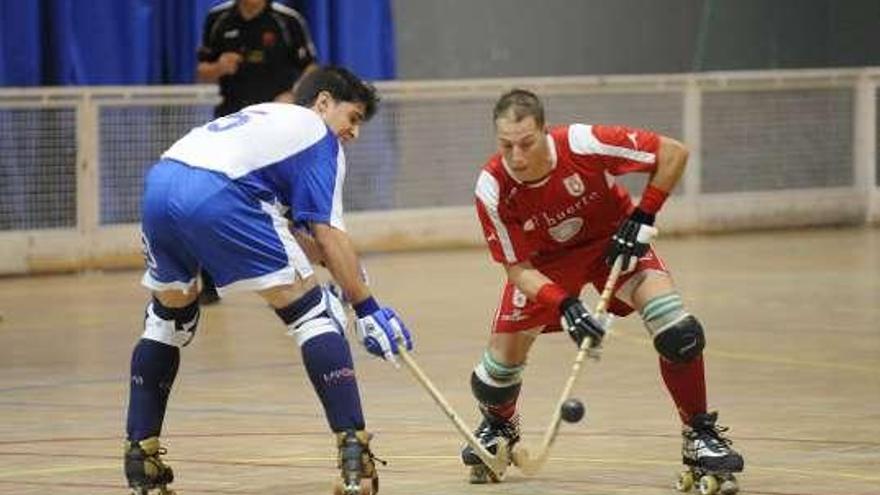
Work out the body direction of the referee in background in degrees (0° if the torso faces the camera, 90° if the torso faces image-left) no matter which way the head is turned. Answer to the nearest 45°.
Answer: approximately 0°

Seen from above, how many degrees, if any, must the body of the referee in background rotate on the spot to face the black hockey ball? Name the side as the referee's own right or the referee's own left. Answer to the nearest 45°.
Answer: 0° — they already face it
